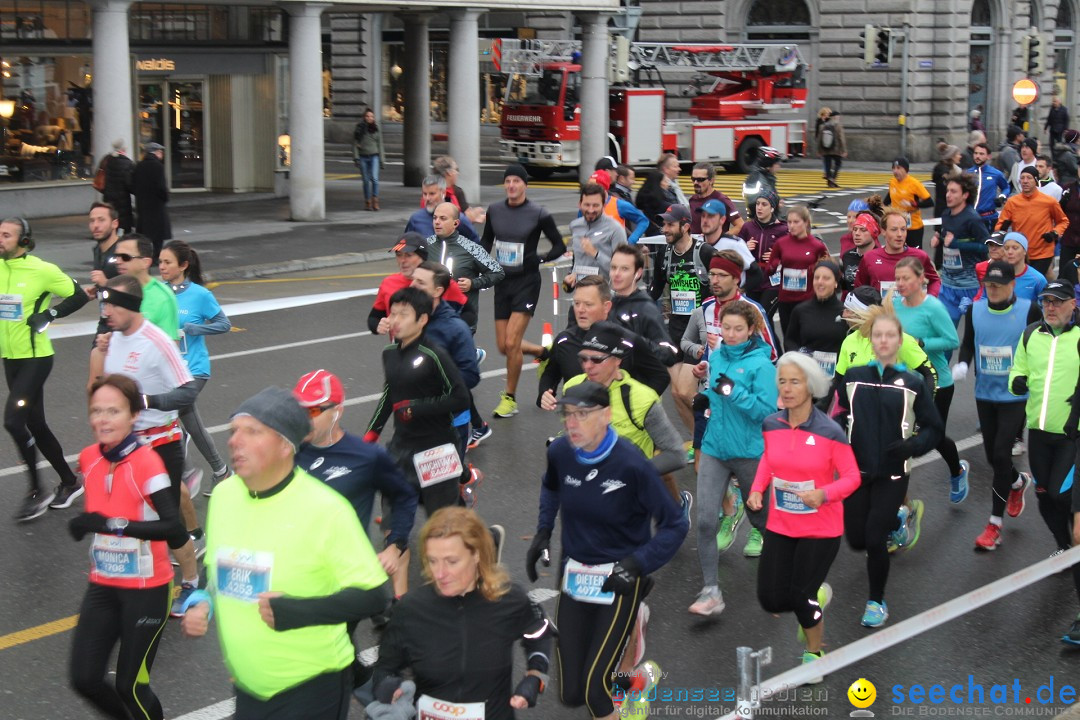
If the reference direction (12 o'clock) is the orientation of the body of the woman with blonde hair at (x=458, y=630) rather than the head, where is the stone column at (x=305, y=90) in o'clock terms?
The stone column is roughly at 6 o'clock from the woman with blonde hair.

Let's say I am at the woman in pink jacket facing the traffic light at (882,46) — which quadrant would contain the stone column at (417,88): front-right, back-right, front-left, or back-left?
front-left

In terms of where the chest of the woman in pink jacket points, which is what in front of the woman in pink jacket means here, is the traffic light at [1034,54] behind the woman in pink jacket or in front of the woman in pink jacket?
behind

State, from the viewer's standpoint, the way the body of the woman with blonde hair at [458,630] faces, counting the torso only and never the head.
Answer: toward the camera

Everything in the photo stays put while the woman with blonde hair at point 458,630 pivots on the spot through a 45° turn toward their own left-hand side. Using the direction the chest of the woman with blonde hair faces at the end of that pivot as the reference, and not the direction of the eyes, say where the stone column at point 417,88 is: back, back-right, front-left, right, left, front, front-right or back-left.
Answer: back-left

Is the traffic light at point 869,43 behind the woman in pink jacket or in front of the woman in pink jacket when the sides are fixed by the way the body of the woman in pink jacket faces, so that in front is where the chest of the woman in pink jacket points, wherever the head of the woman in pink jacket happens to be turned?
behind

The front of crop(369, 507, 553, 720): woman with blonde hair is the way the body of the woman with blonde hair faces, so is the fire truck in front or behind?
behind

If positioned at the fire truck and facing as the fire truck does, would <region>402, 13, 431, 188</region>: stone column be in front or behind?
in front

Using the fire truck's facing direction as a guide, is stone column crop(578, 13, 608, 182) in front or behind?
in front
